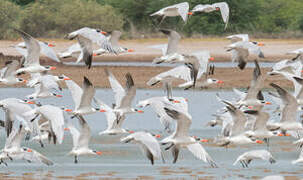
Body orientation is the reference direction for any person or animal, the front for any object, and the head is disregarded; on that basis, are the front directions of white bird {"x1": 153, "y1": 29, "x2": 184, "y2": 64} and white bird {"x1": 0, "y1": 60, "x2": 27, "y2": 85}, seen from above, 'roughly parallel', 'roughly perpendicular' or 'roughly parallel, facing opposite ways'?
roughly parallel

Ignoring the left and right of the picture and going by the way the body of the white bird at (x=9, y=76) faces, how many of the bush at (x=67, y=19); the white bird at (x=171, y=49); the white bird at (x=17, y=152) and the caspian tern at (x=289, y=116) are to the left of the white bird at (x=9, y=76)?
1
